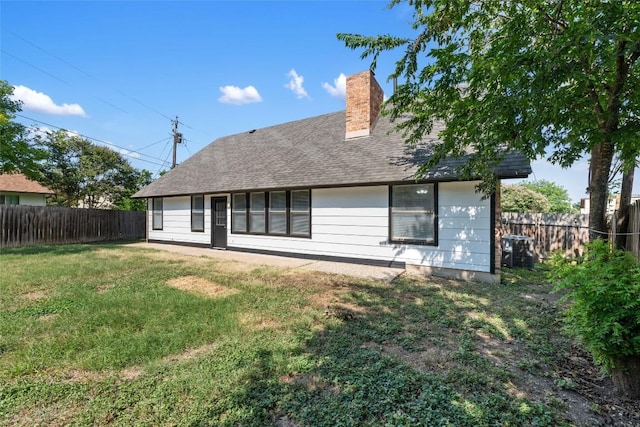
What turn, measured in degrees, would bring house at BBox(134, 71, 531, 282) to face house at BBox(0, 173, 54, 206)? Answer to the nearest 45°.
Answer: approximately 90° to its left

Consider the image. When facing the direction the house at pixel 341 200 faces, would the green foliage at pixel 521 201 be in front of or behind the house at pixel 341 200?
in front

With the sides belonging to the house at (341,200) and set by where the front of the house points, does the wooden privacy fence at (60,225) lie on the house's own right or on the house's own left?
on the house's own left

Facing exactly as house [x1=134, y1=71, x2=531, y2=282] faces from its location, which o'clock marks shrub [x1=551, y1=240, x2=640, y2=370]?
The shrub is roughly at 4 o'clock from the house.

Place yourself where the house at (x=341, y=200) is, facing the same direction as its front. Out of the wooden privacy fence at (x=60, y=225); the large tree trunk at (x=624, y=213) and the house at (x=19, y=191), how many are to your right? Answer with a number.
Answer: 1

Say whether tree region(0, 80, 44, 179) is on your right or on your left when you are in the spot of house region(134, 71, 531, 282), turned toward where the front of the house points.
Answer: on your right

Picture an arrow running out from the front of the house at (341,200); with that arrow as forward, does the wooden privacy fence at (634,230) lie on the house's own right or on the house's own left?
on the house's own right
